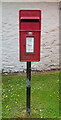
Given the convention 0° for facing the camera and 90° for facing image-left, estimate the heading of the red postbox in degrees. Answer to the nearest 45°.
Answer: approximately 0°
